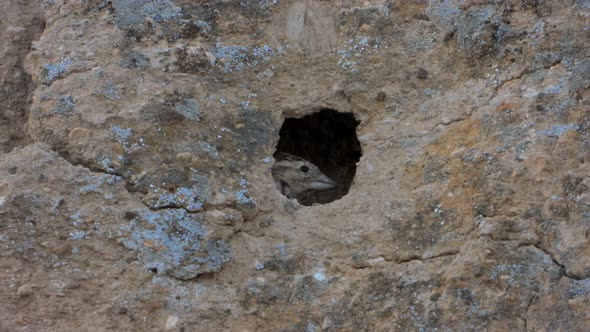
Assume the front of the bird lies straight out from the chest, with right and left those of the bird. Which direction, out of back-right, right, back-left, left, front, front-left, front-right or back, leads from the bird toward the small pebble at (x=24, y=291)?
back-right
